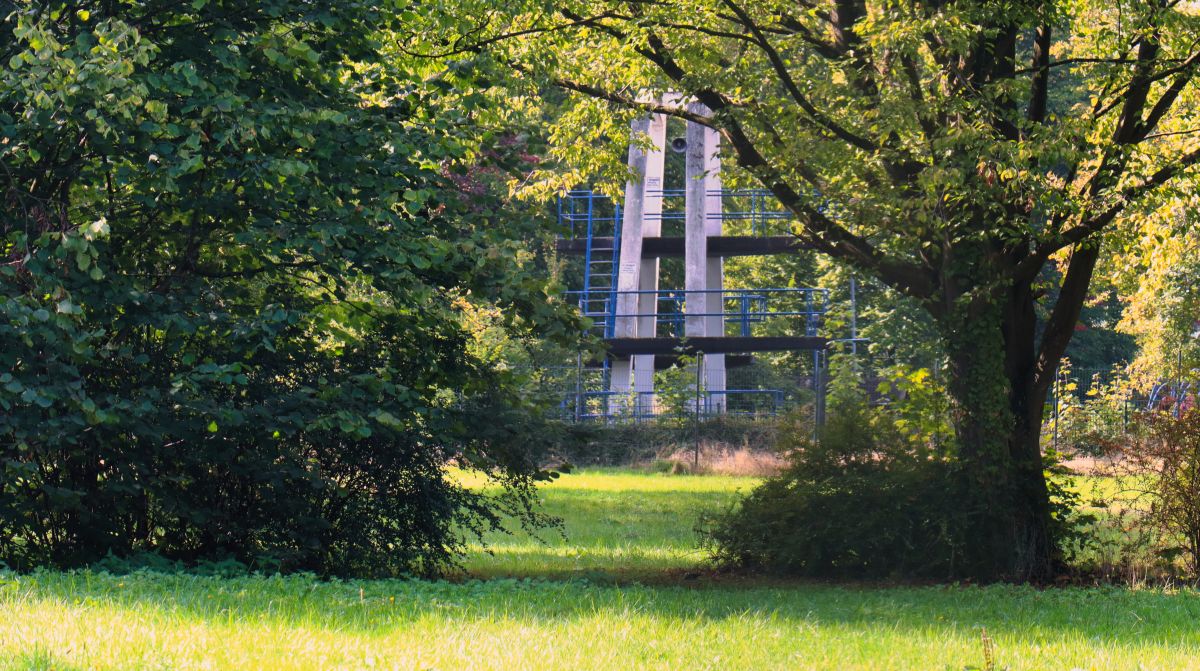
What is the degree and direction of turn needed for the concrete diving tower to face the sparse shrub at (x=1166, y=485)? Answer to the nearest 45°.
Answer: approximately 90° to its right
